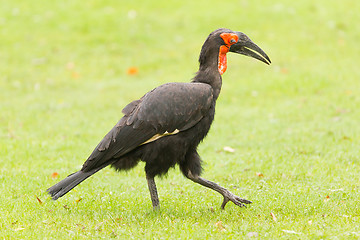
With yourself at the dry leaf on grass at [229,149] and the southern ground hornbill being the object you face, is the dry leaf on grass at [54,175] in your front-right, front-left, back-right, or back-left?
front-right

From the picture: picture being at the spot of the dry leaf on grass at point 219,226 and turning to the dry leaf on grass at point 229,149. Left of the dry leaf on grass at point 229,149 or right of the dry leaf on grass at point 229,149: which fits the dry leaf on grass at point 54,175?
left

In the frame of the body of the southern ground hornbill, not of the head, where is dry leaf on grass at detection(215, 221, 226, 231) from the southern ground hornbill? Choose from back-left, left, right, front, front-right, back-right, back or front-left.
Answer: front-right

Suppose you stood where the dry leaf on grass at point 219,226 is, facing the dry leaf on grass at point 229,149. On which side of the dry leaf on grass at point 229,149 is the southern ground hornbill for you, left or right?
left

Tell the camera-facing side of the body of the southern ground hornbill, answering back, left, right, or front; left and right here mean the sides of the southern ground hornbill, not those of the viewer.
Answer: right

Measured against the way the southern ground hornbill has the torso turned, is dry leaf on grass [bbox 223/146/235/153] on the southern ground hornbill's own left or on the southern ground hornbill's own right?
on the southern ground hornbill's own left

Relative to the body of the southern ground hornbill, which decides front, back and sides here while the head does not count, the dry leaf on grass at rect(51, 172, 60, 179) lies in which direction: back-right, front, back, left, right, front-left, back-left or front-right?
back-left
